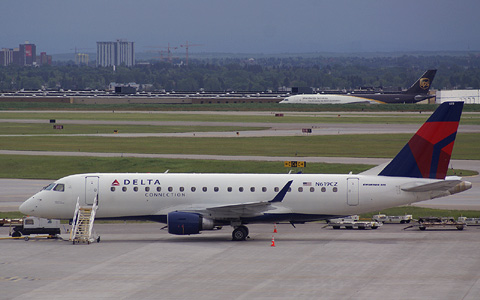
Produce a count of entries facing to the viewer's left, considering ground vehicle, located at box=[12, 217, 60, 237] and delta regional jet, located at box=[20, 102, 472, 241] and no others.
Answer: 2

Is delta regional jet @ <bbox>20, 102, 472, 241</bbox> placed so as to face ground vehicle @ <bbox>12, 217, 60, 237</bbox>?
yes

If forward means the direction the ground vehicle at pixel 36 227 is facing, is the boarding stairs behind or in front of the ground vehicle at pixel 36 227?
behind

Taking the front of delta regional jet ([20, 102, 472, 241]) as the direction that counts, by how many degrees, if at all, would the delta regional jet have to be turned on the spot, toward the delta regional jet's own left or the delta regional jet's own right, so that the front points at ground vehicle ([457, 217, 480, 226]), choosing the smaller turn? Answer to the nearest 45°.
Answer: approximately 180°

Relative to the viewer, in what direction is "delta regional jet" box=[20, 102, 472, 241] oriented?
to the viewer's left

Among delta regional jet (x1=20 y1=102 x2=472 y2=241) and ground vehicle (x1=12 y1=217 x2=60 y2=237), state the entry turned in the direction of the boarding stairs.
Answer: the delta regional jet

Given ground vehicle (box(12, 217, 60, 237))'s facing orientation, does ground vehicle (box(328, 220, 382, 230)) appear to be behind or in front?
behind

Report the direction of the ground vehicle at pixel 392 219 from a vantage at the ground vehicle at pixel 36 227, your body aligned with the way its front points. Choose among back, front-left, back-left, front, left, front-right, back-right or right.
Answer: back

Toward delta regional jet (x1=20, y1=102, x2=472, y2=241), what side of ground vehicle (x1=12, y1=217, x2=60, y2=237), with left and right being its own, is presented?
back

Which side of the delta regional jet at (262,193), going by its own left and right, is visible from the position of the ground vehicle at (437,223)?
back

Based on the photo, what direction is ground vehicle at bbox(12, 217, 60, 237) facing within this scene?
to the viewer's left
